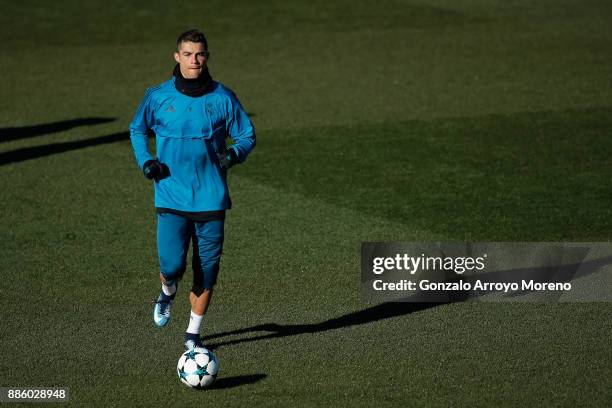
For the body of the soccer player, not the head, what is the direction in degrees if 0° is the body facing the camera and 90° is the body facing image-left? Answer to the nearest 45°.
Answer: approximately 0°
